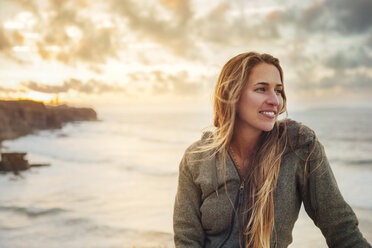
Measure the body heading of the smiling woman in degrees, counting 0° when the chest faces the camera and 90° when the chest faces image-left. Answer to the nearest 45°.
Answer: approximately 0°

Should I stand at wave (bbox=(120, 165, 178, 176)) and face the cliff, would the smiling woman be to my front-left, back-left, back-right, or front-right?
back-left

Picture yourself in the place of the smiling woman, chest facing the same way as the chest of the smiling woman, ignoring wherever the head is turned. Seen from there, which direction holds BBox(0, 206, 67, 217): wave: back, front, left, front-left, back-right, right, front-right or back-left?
back-right

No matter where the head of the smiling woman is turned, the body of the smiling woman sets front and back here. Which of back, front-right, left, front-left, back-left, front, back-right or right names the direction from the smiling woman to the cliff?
back-right

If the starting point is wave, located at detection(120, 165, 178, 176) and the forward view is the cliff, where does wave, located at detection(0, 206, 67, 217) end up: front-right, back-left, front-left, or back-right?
back-left

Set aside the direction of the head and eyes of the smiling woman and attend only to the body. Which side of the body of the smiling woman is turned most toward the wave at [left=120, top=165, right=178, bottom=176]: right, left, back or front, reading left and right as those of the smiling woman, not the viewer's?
back
